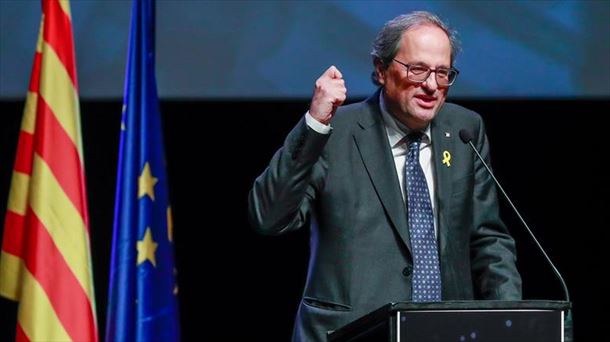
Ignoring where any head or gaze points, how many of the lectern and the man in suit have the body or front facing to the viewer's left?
0
